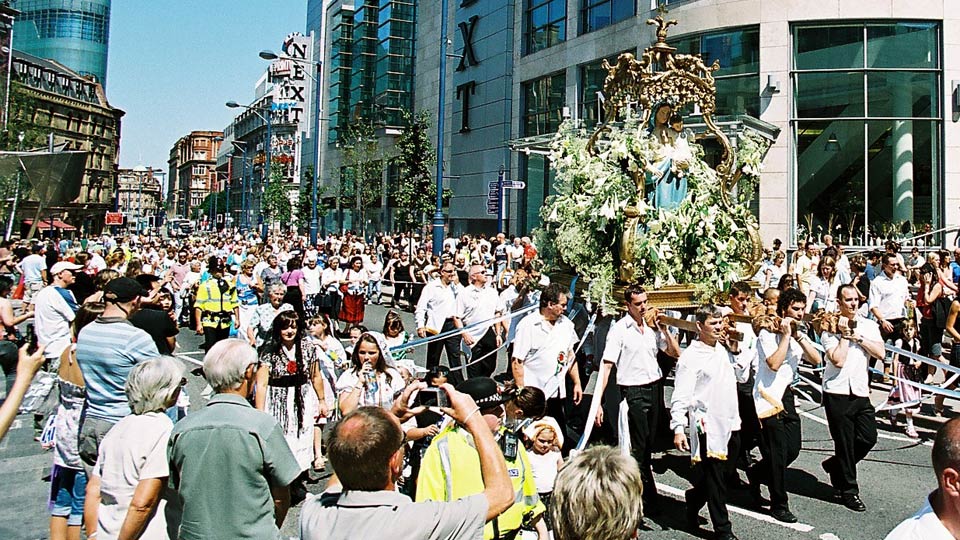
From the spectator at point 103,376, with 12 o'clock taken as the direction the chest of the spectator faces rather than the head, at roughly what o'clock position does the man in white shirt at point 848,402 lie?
The man in white shirt is roughly at 2 o'clock from the spectator.

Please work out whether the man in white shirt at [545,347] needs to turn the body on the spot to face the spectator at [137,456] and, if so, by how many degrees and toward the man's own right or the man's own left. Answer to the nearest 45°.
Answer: approximately 90° to the man's own right

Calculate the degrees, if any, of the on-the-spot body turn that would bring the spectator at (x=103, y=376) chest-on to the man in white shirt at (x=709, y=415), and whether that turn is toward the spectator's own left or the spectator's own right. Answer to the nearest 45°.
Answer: approximately 45° to the spectator's own right

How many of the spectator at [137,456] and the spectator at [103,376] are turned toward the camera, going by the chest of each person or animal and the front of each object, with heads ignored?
0

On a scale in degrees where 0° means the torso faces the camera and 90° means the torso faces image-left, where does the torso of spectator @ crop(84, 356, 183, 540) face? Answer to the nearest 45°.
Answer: approximately 225°

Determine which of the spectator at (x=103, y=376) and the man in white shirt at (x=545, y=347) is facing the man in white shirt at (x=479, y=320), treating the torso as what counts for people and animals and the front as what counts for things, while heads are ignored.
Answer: the spectator

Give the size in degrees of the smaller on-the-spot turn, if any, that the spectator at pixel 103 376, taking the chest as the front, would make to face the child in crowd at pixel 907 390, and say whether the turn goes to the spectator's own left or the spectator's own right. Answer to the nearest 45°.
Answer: approximately 45° to the spectator's own right

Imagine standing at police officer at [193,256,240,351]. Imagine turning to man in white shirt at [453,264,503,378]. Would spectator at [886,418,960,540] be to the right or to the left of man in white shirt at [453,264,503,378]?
right

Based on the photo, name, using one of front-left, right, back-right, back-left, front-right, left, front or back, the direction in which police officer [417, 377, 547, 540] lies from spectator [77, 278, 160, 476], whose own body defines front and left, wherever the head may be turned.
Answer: right

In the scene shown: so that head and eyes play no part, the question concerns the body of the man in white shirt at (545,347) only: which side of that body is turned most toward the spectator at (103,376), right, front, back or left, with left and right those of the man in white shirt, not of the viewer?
right
